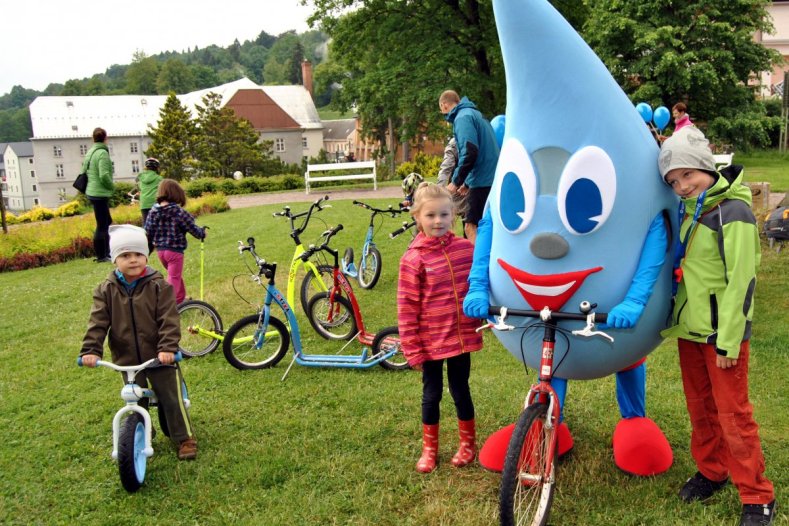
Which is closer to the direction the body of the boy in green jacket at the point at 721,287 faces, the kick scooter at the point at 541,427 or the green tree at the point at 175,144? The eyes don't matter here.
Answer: the kick scooter

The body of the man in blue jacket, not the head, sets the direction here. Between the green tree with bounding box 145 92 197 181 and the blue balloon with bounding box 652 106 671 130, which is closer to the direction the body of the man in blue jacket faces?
the green tree

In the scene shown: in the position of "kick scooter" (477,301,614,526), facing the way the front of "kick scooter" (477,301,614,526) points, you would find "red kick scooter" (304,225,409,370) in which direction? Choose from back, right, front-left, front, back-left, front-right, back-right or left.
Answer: back-right

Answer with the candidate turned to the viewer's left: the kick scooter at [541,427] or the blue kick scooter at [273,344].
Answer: the blue kick scooter

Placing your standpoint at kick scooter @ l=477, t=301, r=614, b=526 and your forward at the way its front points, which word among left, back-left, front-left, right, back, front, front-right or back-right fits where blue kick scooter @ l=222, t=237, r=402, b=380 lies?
back-right

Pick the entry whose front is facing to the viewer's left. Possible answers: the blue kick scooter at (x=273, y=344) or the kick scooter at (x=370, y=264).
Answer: the blue kick scooter

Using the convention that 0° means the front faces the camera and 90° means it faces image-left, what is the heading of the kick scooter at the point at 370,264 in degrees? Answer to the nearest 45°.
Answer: approximately 315°

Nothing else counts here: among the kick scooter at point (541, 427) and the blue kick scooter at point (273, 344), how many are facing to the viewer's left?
1

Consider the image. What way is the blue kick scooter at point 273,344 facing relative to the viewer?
to the viewer's left

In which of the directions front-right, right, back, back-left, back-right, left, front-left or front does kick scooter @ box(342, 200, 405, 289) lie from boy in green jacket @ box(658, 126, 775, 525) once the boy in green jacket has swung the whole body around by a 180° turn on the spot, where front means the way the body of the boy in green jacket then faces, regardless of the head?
left
